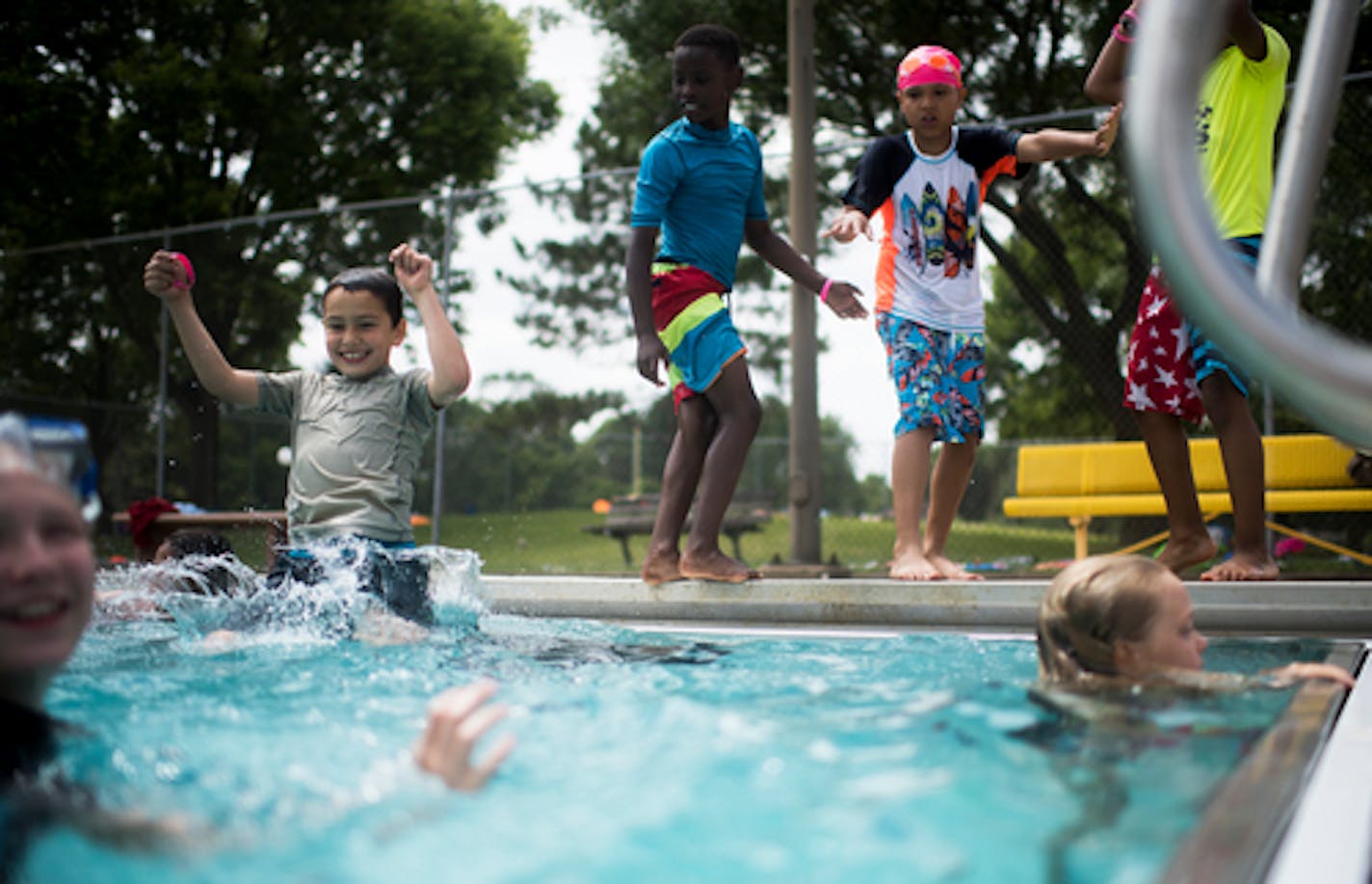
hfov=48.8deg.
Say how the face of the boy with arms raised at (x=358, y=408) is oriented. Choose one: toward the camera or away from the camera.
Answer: toward the camera

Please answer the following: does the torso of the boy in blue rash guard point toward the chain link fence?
no

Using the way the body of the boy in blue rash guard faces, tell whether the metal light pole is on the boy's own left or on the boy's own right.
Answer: on the boy's own left

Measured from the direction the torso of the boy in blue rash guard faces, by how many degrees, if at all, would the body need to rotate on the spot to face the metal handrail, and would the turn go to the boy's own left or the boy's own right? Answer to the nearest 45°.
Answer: approximately 45° to the boy's own right

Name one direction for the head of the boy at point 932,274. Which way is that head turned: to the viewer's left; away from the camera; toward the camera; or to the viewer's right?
toward the camera

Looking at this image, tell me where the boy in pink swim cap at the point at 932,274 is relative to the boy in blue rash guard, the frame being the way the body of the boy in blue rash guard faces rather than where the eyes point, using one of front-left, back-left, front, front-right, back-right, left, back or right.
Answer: front-left

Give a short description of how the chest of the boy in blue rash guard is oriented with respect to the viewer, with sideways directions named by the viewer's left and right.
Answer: facing the viewer and to the right of the viewer

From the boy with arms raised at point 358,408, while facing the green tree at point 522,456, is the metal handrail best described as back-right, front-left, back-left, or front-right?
back-right

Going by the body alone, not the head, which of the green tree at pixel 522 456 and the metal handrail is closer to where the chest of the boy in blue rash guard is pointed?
the metal handrail

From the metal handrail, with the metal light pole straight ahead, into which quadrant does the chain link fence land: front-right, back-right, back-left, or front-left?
front-left

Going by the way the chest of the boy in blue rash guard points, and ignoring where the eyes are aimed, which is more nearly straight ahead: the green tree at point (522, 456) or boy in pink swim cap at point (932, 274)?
the boy in pink swim cap
